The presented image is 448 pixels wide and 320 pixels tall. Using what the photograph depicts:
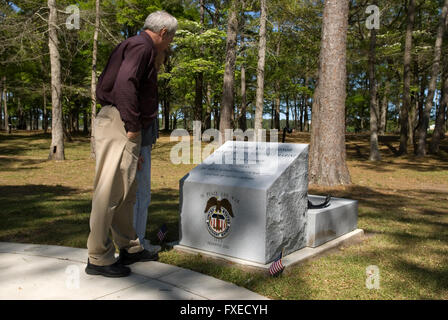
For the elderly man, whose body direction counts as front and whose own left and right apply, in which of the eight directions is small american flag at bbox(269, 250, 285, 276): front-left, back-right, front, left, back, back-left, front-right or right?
front

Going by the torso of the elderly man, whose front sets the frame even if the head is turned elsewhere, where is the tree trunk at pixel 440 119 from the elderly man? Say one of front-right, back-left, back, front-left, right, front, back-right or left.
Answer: front-left

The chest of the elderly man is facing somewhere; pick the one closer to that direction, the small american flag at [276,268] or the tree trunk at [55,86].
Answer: the small american flag

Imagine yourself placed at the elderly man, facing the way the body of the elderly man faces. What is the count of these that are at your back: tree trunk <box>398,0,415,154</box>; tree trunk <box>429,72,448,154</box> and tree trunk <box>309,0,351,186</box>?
0

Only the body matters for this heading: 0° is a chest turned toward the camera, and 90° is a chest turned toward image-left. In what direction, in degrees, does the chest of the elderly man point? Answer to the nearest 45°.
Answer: approximately 270°

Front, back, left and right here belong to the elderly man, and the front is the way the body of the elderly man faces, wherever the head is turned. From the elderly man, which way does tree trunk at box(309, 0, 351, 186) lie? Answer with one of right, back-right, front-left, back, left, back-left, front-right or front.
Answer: front-left

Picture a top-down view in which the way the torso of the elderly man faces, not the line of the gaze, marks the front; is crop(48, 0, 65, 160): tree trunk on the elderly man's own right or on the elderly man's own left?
on the elderly man's own left
